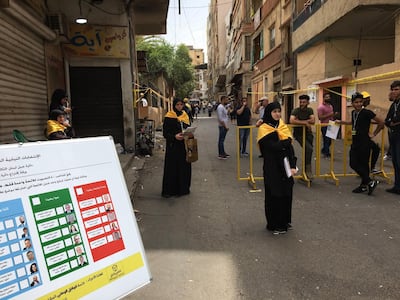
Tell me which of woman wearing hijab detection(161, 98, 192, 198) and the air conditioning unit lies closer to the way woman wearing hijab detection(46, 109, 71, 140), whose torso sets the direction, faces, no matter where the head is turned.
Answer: the woman wearing hijab

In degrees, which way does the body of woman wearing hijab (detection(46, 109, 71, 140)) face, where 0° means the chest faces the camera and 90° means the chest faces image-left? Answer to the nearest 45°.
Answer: approximately 315°

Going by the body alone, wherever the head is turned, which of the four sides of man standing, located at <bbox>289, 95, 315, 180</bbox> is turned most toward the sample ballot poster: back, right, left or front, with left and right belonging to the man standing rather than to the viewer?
front

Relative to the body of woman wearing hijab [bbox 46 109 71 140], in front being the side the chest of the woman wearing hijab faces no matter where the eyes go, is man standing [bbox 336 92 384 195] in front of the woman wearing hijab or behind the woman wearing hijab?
in front

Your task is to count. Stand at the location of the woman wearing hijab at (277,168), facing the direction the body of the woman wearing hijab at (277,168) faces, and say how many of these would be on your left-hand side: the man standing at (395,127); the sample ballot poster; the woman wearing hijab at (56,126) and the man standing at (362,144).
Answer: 2

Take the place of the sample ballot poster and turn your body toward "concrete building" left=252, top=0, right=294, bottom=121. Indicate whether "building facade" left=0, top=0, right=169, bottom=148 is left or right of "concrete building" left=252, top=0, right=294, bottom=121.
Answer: left

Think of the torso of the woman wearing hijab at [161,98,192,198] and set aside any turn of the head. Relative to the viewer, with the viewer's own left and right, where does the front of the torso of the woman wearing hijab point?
facing the viewer and to the right of the viewer

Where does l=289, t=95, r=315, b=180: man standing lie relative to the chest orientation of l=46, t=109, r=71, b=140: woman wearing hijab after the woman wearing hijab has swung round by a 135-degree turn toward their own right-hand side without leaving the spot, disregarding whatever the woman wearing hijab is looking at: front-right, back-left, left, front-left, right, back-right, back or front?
back

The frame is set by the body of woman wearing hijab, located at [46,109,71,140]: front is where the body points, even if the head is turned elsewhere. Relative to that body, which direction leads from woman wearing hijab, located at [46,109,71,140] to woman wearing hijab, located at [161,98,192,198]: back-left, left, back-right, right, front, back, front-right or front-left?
front-left

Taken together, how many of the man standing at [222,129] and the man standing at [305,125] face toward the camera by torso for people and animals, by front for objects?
1

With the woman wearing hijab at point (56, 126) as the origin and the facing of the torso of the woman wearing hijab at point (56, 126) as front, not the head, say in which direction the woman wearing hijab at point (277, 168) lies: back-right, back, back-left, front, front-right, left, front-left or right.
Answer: front

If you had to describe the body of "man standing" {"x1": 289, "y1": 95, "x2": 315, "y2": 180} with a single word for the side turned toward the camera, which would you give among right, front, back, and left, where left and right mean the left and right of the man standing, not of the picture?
front

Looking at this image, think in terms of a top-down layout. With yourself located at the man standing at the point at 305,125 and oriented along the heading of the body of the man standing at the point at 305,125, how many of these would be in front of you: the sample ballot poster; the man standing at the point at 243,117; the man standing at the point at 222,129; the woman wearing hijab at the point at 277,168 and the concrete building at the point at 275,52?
2

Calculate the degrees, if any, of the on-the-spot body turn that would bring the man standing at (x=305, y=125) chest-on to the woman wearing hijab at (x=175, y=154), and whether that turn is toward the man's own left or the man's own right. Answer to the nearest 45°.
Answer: approximately 45° to the man's own right
